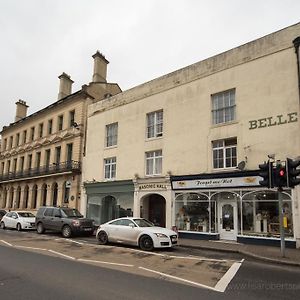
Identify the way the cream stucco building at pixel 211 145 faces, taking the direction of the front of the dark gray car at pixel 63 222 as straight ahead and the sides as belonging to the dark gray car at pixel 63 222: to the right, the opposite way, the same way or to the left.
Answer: to the right

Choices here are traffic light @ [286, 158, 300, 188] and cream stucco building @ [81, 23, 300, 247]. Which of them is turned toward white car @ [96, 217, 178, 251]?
the cream stucco building

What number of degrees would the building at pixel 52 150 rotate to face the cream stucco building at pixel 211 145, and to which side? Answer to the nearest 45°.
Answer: approximately 90° to its left

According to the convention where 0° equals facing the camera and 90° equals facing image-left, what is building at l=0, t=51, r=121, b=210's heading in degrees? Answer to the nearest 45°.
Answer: approximately 45°

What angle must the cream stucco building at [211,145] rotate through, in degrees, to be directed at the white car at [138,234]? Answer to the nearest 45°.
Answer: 0° — it already faces it

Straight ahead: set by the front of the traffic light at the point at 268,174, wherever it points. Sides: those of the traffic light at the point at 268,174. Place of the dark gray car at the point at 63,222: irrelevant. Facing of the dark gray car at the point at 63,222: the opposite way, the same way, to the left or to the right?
the opposite way
